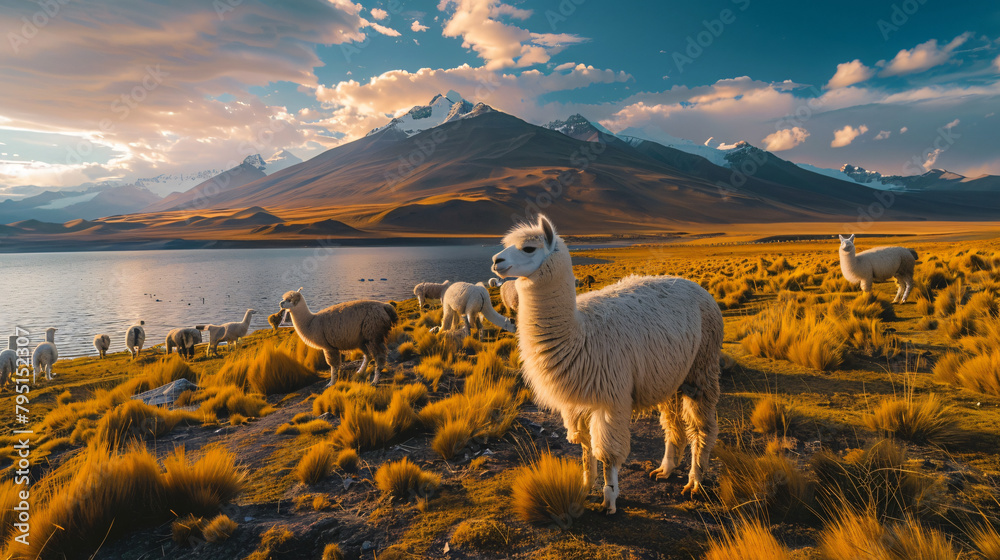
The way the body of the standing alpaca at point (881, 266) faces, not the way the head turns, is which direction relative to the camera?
to the viewer's left

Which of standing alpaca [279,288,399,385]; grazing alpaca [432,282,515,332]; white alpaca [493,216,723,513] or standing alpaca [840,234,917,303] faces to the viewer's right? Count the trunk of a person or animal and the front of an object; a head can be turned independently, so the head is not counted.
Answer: grazing alpaca [432,282,515,332]

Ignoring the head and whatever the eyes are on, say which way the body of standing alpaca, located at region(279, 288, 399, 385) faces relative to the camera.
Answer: to the viewer's left

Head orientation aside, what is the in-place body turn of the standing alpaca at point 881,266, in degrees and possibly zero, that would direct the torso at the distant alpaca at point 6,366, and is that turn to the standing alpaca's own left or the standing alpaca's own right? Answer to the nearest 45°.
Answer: approximately 45° to the standing alpaca's own left

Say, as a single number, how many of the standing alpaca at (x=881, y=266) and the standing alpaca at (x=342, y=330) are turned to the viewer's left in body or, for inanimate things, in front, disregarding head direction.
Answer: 2

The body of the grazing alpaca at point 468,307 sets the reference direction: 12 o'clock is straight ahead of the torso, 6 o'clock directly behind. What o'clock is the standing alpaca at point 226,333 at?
the standing alpaca at point 226,333 is roughly at 7 o'clock from the grazing alpaca at point 468,307.
